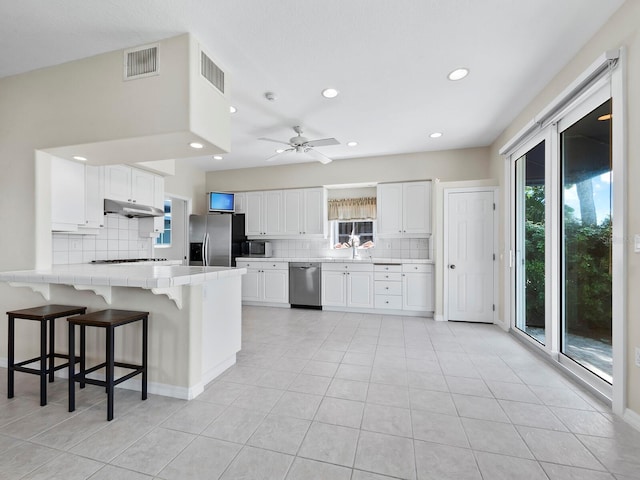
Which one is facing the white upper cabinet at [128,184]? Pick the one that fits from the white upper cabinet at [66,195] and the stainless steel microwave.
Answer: the stainless steel microwave

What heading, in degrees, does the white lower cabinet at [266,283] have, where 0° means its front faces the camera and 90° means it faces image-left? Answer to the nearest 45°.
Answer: approximately 0°

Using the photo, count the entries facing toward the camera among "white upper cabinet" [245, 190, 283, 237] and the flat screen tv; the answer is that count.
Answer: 2

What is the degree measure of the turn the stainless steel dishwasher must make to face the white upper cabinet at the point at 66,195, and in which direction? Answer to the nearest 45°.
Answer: approximately 45° to its right

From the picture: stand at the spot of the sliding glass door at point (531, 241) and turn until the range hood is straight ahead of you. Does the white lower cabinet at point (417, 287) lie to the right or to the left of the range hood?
right

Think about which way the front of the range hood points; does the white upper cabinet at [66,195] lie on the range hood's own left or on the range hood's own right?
on the range hood's own right

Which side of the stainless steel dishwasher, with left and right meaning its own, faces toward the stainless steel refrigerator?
right

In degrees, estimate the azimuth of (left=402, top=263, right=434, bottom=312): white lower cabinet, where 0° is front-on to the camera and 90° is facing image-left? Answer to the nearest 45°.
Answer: approximately 0°

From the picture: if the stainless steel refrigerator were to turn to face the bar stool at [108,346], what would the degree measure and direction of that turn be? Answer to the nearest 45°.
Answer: approximately 45° to its left

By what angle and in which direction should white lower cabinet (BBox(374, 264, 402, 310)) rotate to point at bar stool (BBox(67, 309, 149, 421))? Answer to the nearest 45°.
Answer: approximately 45° to its right
